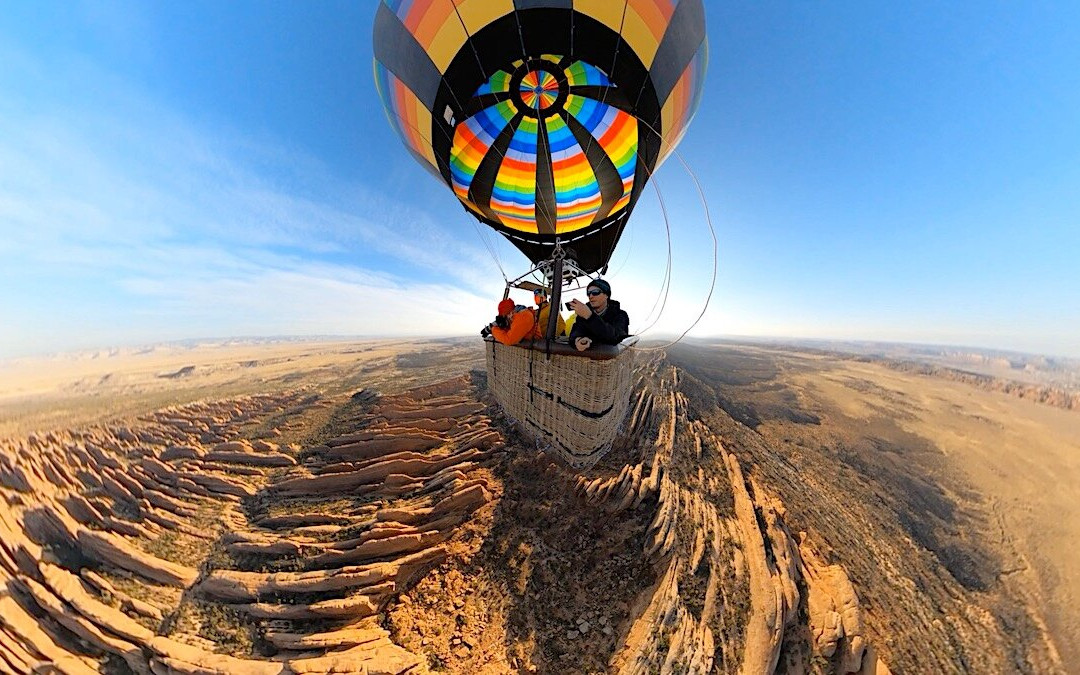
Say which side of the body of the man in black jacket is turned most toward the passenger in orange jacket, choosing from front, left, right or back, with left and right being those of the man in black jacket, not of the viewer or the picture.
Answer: right

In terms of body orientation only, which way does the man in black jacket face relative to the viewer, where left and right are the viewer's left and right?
facing the viewer and to the left of the viewer
